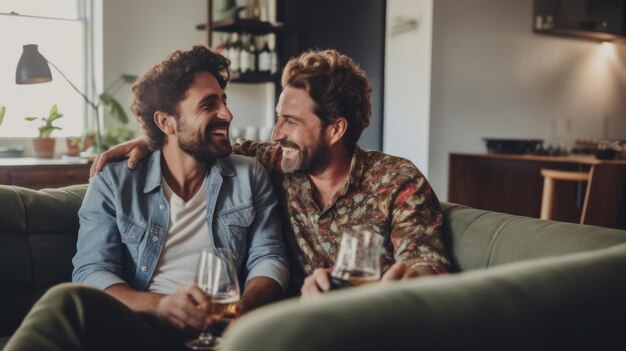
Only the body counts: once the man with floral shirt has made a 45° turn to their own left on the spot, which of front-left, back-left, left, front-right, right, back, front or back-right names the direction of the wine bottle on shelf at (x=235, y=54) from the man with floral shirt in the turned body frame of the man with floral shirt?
back

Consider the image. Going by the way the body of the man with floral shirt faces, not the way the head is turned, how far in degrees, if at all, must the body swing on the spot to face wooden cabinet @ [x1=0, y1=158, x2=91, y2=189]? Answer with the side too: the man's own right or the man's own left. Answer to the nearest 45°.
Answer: approximately 90° to the man's own right

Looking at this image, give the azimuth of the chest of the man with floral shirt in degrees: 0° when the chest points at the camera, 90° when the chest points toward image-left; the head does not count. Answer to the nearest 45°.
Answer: approximately 45°

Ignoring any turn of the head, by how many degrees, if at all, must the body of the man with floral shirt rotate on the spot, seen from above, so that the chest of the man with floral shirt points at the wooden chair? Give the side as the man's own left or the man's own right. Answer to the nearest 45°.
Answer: approximately 180°

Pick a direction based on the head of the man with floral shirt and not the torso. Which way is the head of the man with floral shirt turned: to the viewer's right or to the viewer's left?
to the viewer's left

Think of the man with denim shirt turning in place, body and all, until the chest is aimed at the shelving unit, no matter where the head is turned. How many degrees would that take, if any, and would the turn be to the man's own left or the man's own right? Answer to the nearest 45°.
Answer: approximately 180°
